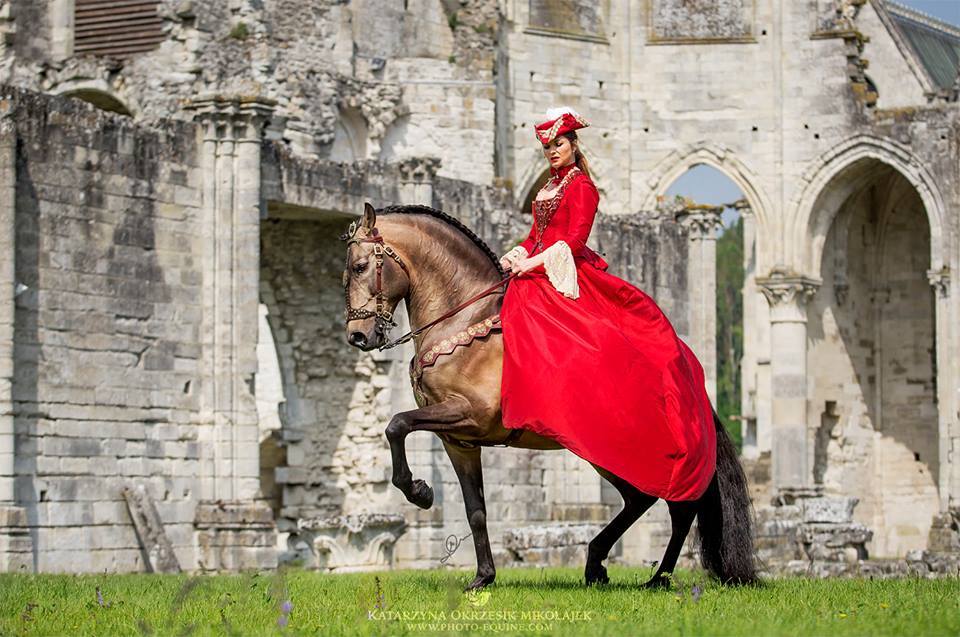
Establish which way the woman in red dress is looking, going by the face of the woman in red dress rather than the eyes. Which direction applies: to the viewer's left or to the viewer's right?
to the viewer's left

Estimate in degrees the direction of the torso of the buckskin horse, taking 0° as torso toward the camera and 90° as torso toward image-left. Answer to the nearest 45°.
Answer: approximately 90°
